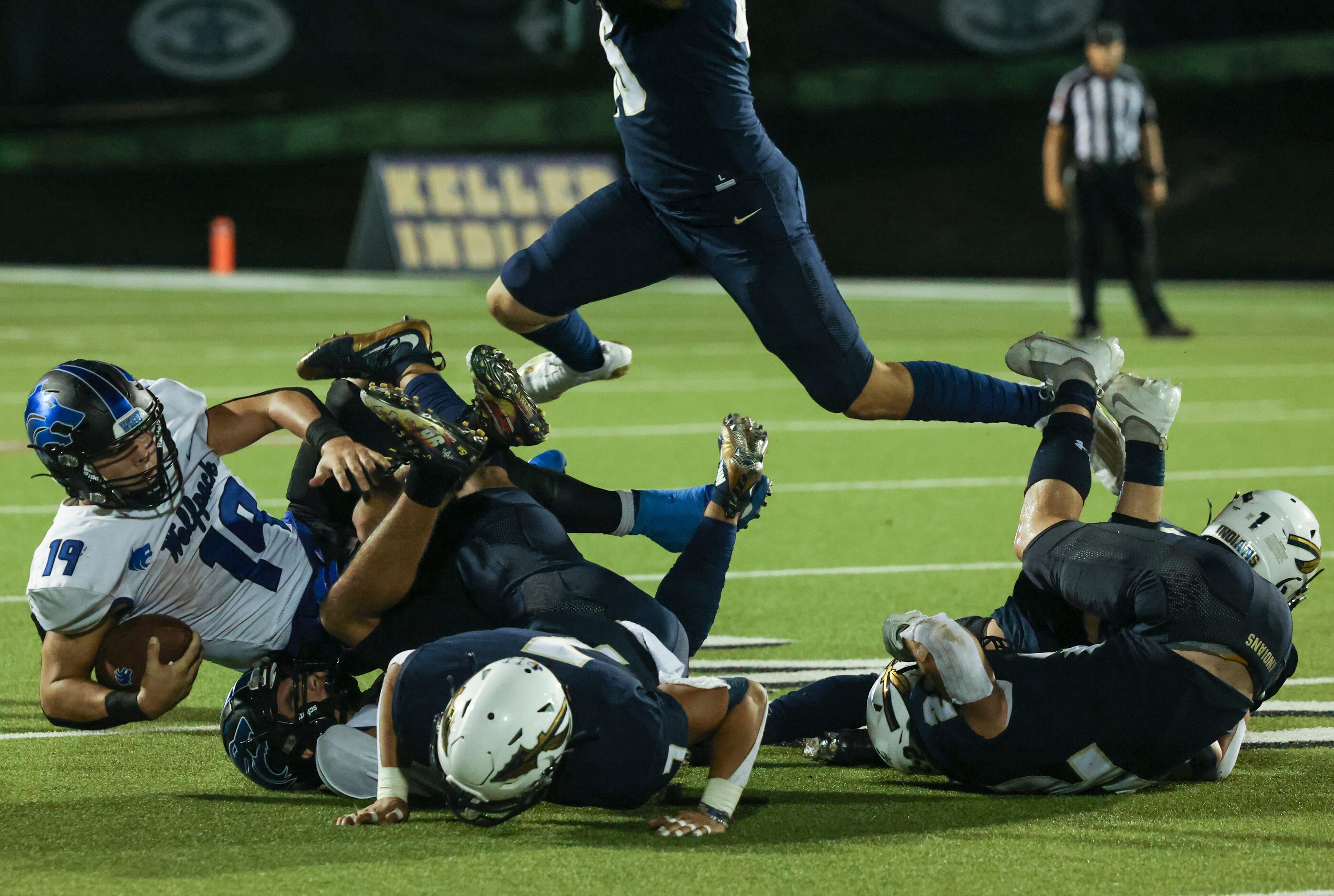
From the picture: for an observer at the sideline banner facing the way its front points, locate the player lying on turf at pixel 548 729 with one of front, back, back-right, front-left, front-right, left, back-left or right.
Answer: front

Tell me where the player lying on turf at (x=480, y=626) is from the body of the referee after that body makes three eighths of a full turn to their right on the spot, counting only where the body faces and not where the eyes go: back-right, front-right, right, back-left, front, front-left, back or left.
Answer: back-left

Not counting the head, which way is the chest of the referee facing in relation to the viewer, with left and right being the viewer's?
facing the viewer

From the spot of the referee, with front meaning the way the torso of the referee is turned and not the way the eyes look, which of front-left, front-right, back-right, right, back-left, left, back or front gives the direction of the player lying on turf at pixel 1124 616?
front

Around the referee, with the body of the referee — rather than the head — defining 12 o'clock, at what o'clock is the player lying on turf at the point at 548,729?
The player lying on turf is roughly at 12 o'clock from the referee.

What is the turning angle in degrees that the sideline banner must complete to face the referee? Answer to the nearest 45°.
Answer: approximately 45° to its left

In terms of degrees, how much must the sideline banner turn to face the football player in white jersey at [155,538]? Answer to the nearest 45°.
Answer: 0° — it already faces them

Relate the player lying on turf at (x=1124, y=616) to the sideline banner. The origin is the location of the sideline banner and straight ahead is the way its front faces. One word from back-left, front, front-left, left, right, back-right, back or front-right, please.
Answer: front

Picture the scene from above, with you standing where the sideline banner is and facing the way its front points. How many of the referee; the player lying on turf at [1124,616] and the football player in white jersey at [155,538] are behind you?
0

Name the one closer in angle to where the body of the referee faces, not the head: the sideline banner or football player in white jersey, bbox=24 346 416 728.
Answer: the football player in white jersey

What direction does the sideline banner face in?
toward the camera

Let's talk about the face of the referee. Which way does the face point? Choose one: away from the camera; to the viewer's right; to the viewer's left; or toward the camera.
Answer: toward the camera

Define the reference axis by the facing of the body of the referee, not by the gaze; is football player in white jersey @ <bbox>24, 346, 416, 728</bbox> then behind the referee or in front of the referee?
in front

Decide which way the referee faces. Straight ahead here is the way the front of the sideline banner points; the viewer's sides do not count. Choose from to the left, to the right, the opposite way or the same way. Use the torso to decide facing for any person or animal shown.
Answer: the same way

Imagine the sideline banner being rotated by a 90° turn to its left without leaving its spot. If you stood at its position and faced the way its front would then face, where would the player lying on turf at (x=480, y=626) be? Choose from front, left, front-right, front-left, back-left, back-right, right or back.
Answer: right
